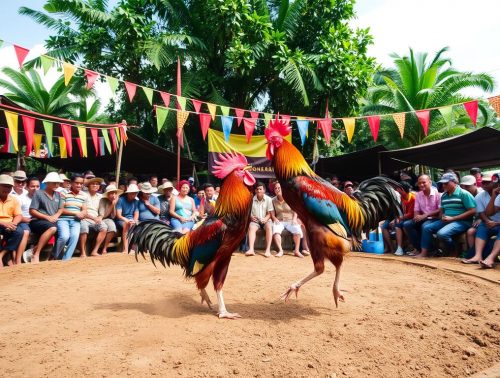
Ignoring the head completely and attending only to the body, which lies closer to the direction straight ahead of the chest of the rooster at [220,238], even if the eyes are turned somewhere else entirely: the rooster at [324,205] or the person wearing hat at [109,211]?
the rooster

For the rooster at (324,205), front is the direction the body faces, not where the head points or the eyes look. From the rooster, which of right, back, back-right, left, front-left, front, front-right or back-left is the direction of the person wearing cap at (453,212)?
back-right

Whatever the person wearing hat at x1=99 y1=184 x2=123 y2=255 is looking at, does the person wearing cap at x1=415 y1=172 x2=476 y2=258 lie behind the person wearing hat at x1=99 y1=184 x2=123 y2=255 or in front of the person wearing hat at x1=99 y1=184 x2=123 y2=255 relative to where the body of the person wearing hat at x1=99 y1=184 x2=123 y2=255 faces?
in front

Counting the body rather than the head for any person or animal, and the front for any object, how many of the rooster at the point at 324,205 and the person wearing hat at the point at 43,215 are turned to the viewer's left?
1

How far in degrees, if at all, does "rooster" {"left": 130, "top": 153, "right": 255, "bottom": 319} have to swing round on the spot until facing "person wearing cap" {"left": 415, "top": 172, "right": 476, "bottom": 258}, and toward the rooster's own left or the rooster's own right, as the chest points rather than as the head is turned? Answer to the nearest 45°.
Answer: approximately 45° to the rooster's own left

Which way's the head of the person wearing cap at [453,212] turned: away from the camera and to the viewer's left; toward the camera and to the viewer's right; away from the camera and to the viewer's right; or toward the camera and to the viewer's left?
toward the camera and to the viewer's left

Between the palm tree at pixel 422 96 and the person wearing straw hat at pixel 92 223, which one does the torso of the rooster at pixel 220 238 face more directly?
the palm tree

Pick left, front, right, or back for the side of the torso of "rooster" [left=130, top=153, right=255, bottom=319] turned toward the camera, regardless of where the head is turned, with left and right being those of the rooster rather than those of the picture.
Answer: right

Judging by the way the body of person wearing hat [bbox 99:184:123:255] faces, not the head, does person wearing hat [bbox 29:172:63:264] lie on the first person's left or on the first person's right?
on the first person's right

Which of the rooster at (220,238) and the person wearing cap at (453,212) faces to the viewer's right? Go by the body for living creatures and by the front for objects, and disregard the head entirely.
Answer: the rooster
